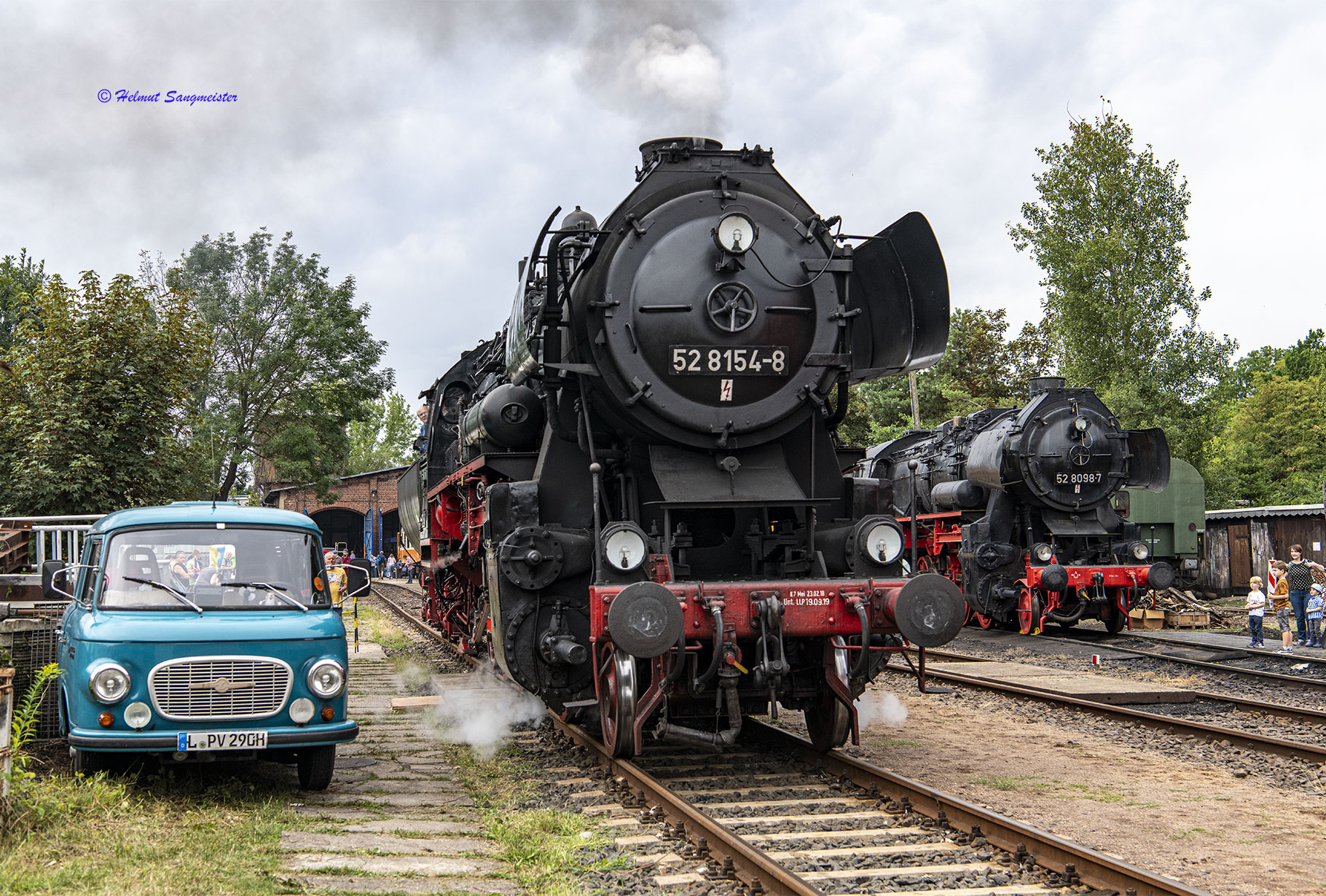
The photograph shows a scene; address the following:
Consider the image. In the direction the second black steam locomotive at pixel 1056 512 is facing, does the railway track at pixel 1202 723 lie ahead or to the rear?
ahead

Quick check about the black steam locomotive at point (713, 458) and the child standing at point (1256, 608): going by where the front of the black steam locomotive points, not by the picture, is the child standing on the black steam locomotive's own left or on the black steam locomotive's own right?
on the black steam locomotive's own left

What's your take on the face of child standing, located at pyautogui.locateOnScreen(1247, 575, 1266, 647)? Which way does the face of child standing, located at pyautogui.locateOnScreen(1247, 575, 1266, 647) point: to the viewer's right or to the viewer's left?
to the viewer's left

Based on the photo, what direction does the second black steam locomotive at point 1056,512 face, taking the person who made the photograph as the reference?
facing the viewer and to the right of the viewer

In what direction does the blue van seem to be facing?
toward the camera

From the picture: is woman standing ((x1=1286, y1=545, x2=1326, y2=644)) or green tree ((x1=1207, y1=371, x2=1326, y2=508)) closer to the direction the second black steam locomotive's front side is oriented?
the woman standing

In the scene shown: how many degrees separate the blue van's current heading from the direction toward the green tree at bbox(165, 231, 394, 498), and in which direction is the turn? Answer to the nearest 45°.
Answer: approximately 180°

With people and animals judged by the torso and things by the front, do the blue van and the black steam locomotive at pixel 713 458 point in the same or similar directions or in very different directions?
same or similar directions

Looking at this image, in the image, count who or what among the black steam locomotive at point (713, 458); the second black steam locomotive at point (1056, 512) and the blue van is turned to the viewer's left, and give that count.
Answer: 0
